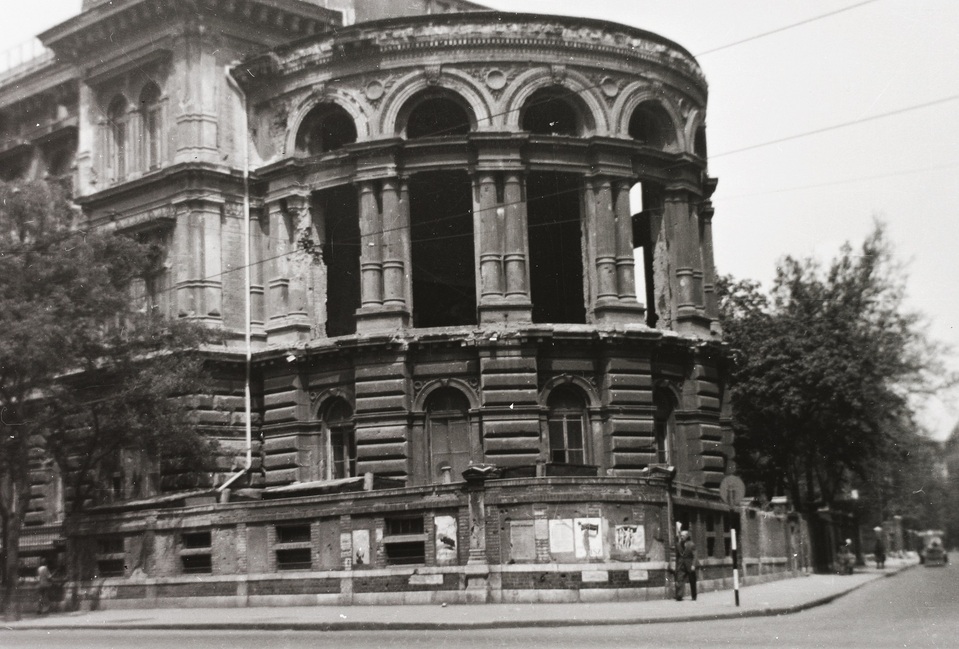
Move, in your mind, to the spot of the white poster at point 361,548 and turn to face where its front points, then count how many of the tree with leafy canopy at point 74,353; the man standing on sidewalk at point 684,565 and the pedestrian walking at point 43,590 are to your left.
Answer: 1

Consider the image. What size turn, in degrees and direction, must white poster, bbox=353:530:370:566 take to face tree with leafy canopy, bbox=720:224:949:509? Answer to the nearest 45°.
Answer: approximately 135° to its left

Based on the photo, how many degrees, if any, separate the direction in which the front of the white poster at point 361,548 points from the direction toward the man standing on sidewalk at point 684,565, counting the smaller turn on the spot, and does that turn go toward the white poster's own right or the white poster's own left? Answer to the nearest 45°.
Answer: approximately 90° to the white poster's own left

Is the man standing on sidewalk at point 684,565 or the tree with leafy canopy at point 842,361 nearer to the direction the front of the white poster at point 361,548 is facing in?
the man standing on sidewalk

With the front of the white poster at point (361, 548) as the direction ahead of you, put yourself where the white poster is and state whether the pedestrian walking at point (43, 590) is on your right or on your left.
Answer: on your right

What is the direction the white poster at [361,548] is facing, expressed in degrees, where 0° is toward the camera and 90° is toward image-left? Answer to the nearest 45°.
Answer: approximately 0°

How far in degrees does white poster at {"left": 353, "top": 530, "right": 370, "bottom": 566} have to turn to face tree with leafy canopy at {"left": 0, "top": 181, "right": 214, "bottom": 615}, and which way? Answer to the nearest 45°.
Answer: approximately 90° to its right
